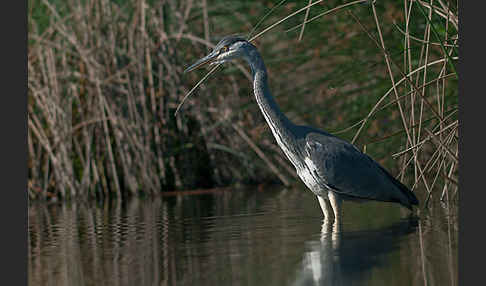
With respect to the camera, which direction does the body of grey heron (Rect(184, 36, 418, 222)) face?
to the viewer's left
